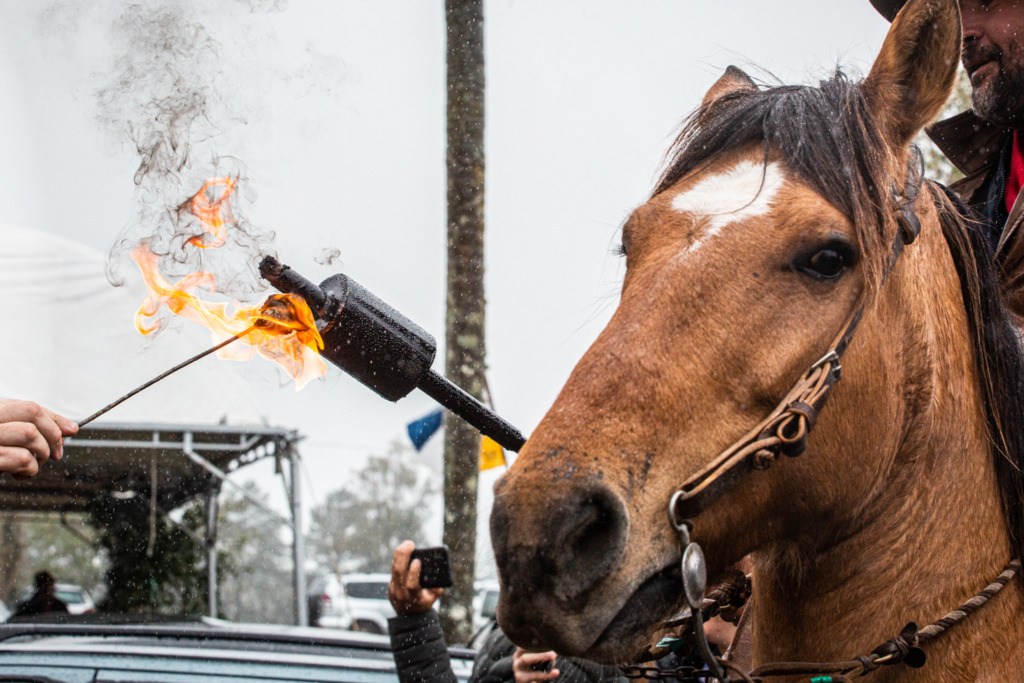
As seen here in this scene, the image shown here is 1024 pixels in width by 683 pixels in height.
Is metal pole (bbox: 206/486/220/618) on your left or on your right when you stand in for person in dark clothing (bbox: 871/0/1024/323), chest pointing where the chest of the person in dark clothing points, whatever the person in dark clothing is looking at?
on your right

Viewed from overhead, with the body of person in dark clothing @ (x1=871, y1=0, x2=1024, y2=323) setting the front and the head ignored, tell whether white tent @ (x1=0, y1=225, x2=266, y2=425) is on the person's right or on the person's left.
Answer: on the person's right

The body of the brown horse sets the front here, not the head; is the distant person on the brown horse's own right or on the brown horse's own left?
on the brown horse's own right

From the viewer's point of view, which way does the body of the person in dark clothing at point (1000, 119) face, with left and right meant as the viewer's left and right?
facing the viewer and to the left of the viewer

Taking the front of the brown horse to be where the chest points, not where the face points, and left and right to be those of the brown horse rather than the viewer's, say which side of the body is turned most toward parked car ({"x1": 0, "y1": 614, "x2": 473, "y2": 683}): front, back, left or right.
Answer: right

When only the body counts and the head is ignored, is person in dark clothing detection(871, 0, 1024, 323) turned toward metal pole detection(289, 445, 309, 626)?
no

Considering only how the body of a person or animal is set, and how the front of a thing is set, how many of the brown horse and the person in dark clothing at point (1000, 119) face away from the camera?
0

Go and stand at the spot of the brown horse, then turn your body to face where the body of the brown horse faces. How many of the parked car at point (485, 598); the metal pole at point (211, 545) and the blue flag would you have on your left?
0

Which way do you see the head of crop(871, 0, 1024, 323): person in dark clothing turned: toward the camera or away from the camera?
toward the camera

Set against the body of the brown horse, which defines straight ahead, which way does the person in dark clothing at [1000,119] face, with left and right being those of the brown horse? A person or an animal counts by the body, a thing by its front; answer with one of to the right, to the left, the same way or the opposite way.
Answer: the same way

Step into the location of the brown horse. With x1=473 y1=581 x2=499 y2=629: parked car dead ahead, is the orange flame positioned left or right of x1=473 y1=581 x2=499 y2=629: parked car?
left

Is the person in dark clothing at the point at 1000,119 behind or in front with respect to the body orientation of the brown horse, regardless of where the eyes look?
behind
